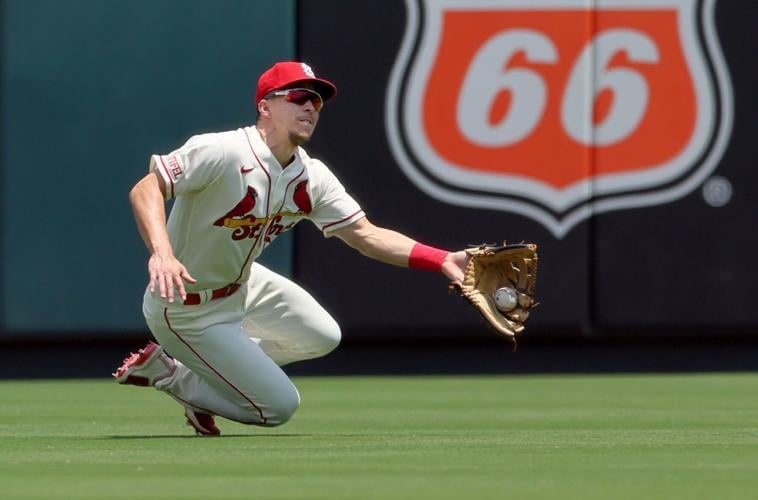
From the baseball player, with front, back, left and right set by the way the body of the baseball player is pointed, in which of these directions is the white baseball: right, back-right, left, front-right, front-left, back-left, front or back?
front-left

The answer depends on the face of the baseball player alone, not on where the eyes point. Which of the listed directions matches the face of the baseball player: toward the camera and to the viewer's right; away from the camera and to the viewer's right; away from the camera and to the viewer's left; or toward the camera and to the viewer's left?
toward the camera and to the viewer's right

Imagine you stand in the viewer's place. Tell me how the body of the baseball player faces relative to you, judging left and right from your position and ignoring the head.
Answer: facing the viewer and to the right of the viewer
